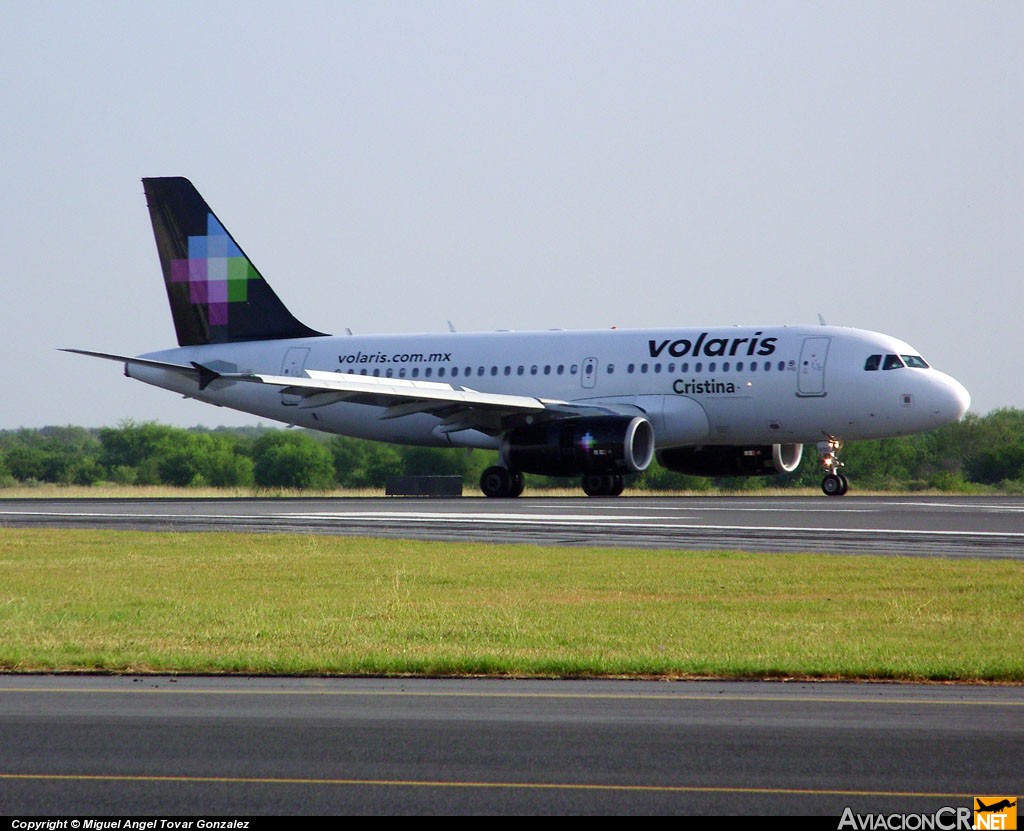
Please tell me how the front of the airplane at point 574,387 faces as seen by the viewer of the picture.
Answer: facing the viewer and to the right of the viewer
